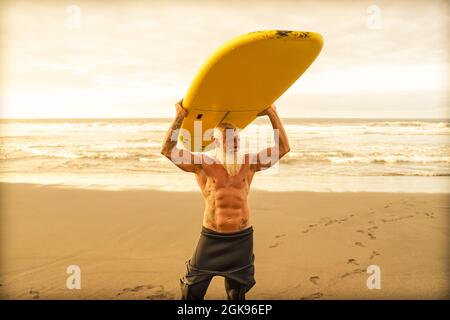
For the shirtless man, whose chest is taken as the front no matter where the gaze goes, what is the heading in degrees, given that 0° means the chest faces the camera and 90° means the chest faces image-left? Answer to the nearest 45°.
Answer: approximately 0°
